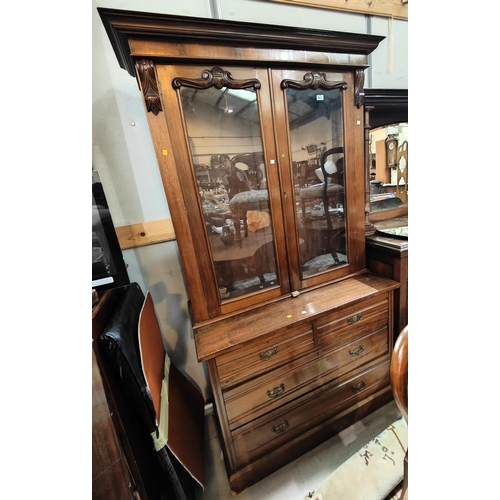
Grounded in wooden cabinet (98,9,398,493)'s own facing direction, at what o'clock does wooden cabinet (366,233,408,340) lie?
wooden cabinet (366,233,408,340) is roughly at 10 o'clock from wooden cabinet (98,9,398,493).

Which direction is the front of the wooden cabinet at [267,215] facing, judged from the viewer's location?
facing the viewer and to the right of the viewer
